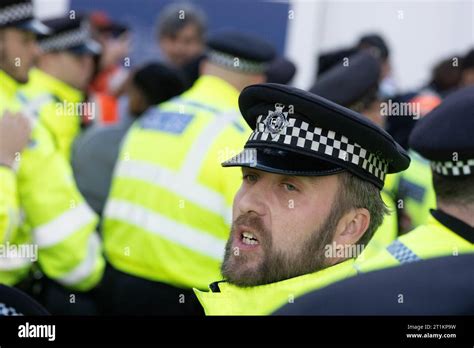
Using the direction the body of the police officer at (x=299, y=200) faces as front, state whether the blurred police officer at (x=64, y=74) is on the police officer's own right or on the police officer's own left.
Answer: on the police officer's own right

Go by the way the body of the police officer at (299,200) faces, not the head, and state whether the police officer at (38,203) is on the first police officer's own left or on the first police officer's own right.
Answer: on the first police officer's own right

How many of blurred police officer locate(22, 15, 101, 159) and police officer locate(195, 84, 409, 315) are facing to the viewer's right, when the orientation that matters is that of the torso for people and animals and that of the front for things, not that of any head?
1

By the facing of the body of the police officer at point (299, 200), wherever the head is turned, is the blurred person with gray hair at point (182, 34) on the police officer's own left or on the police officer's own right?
on the police officer's own right

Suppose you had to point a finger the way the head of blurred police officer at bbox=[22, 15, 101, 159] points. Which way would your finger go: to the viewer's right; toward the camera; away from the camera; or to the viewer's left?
to the viewer's right

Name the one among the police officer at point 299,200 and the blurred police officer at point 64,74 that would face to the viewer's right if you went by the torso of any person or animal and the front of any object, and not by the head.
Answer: the blurred police officer

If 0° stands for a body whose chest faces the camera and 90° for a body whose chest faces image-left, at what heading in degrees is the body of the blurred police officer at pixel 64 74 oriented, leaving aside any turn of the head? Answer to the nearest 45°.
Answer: approximately 270°
